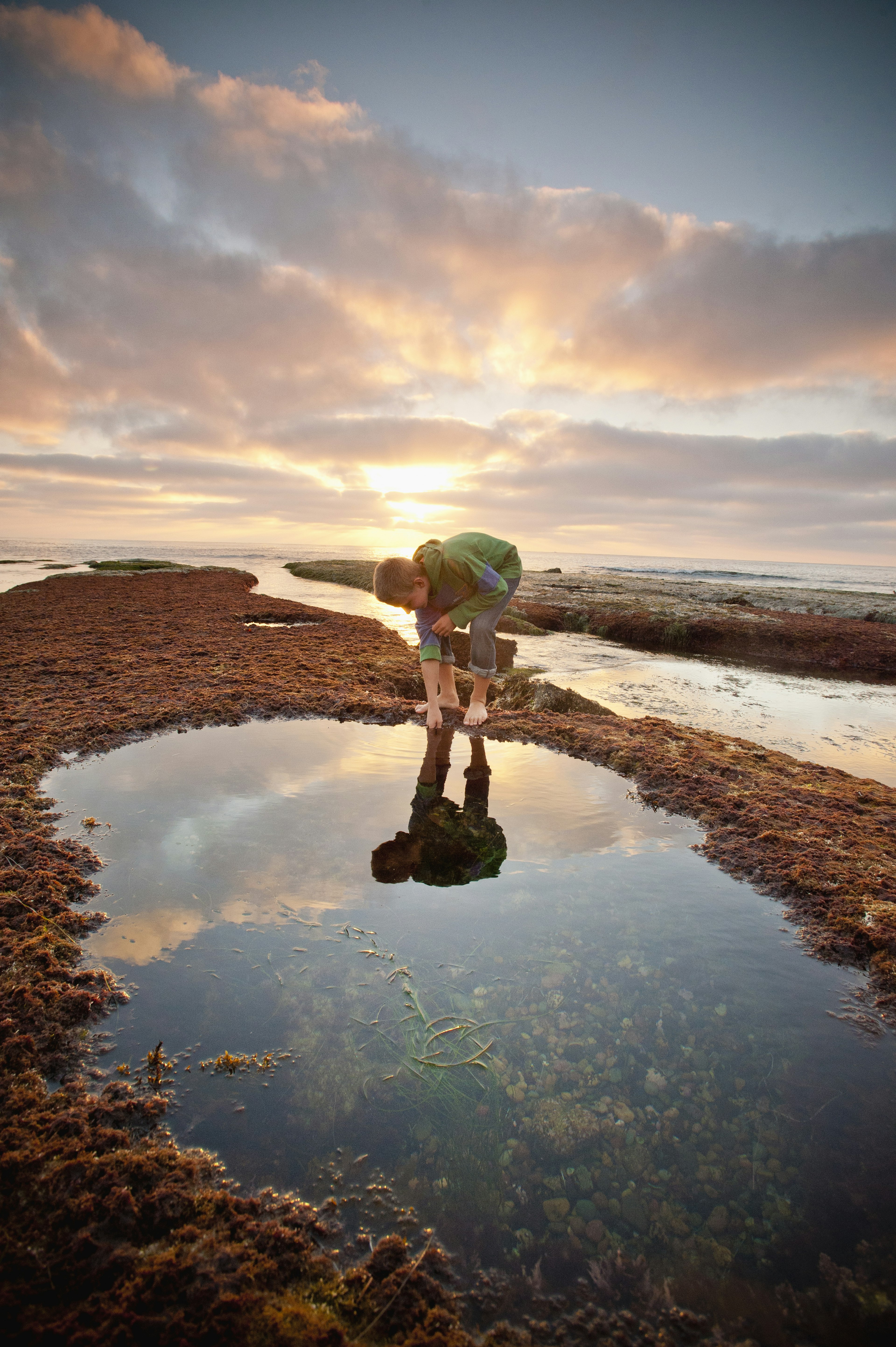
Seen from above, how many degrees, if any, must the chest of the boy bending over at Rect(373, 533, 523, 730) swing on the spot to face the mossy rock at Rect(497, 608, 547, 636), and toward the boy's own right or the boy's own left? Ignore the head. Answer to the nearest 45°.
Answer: approximately 135° to the boy's own right

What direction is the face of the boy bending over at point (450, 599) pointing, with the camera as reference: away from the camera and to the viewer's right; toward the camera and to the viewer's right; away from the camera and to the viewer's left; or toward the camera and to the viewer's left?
toward the camera and to the viewer's left

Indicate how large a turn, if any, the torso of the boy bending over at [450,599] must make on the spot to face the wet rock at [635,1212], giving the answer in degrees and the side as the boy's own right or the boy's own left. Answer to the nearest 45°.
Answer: approximately 45° to the boy's own left

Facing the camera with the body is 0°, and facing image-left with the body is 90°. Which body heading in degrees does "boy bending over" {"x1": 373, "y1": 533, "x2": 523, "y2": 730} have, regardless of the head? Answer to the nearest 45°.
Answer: approximately 45°

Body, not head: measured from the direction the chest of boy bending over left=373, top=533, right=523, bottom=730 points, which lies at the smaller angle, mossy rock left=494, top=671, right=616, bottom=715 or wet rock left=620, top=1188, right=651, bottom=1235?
the wet rock

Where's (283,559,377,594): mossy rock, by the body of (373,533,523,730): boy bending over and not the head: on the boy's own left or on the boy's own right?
on the boy's own right

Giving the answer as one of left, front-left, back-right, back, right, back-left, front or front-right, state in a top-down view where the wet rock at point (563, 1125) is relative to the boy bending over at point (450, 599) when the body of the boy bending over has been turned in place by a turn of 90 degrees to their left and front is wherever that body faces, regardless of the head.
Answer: front-right

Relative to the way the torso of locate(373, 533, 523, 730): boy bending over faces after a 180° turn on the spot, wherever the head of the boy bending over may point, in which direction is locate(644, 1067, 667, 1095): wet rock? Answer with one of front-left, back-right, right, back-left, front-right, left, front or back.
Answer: back-right

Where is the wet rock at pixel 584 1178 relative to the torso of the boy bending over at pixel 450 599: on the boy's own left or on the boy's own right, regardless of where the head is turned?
on the boy's own left

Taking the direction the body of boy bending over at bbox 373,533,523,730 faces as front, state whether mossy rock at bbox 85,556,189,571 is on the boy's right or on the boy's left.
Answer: on the boy's right

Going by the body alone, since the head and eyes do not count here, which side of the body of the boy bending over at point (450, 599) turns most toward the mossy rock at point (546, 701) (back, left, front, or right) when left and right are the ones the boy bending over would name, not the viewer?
back
